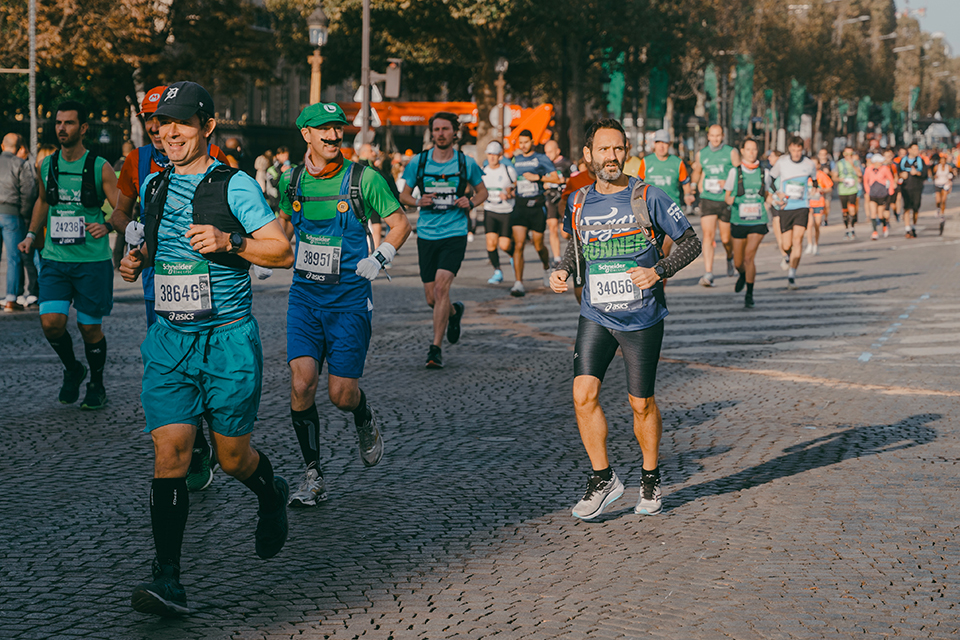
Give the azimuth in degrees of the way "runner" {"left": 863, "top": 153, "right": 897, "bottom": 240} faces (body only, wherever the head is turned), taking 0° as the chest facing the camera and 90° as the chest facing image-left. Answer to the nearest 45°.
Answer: approximately 0°

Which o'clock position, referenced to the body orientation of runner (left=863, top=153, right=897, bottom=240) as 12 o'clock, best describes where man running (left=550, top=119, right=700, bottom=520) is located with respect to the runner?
The man running is roughly at 12 o'clock from the runner.

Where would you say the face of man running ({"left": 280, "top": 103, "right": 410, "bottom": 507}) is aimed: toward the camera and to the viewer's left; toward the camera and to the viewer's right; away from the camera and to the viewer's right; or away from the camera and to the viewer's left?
toward the camera and to the viewer's right

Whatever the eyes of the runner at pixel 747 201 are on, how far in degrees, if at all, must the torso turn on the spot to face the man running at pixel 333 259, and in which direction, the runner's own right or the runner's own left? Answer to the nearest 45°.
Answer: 0° — they already face them

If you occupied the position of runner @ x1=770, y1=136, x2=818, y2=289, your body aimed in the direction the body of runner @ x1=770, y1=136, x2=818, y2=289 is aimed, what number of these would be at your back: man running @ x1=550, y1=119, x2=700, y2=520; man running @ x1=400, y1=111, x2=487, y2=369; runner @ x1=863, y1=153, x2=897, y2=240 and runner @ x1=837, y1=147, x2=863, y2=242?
2

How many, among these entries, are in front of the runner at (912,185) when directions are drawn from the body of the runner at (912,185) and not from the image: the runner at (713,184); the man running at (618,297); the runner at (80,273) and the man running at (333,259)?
4

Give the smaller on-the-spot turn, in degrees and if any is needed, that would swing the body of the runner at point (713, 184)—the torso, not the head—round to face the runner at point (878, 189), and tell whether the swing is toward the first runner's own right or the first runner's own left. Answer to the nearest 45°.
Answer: approximately 180°

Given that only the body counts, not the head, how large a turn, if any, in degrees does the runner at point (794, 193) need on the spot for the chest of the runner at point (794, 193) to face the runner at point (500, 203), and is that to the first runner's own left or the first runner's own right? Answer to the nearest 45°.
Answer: approximately 45° to the first runner's own right
